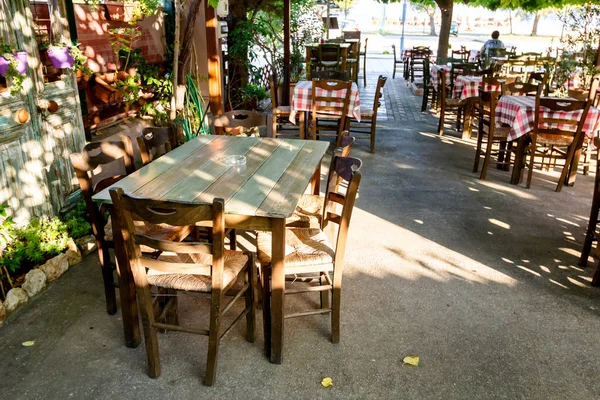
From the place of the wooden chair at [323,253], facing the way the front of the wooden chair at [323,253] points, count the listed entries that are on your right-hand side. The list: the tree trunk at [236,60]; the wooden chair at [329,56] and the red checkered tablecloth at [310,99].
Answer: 3

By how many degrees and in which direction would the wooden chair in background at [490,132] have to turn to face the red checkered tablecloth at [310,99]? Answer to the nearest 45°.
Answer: approximately 135° to its left

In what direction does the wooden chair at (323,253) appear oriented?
to the viewer's left

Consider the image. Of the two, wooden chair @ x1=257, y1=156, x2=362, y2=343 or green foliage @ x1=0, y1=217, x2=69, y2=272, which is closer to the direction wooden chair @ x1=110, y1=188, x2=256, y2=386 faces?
the wooden chair

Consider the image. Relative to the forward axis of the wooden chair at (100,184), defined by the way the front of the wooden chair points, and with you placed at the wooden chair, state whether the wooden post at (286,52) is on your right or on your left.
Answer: on your left

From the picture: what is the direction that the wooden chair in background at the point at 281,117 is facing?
to the viewer's right

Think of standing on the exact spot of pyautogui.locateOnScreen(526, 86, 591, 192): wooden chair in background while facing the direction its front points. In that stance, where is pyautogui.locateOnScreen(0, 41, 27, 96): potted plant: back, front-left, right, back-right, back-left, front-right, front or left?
back-left

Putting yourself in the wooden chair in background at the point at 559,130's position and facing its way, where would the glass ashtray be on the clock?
The glass ashtray is roughly at 7 o'clock from the wooden chair in background.

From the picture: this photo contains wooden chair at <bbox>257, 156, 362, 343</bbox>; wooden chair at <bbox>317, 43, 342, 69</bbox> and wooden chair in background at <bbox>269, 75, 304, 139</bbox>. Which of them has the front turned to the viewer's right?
the wooden chair in background

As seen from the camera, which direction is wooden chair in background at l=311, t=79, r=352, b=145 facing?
away from the camera

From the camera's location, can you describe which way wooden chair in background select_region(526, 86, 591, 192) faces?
facing away from the viewer
